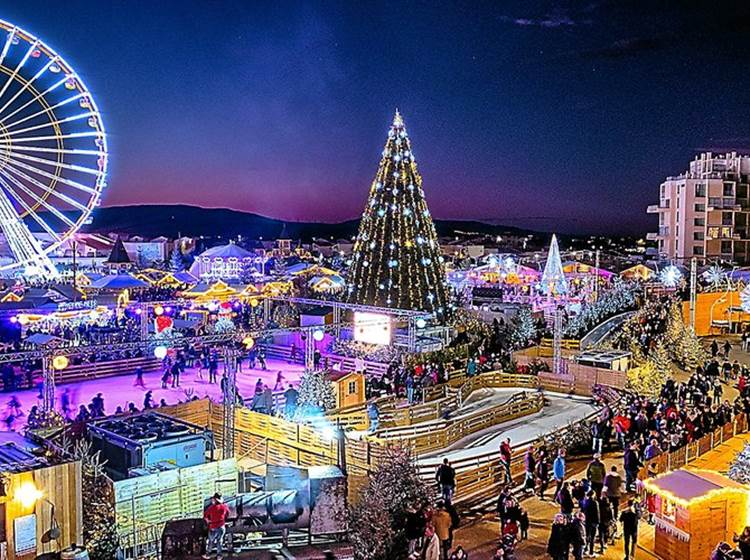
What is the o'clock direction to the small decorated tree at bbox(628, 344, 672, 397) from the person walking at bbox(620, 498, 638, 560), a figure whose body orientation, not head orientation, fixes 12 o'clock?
The small decorated tree is roughly at 12 o'clock from the person walking.

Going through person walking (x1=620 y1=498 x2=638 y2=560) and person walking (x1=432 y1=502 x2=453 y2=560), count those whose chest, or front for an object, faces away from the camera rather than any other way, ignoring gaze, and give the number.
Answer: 2

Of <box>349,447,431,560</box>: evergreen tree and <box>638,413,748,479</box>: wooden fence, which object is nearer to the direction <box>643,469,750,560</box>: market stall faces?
the evergreen tree

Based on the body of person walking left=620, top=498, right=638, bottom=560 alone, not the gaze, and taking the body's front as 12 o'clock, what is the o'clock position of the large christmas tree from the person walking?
The large christmas tree is roughly at 11 o'clock from the person walking.

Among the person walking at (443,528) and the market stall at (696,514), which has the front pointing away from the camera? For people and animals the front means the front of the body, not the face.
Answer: the person walking

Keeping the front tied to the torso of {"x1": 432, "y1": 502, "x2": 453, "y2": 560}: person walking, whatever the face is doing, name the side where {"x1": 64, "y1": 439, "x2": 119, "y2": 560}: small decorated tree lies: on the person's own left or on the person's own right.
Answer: on the person's own left

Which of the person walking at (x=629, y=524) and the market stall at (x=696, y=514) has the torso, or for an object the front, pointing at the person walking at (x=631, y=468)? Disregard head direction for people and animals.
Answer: the person walking at (x=629, y=524)

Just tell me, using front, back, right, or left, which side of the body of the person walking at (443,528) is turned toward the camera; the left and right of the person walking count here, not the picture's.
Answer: back

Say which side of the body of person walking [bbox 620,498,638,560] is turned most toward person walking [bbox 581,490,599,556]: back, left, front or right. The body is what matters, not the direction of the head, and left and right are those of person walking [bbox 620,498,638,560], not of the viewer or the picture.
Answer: left
